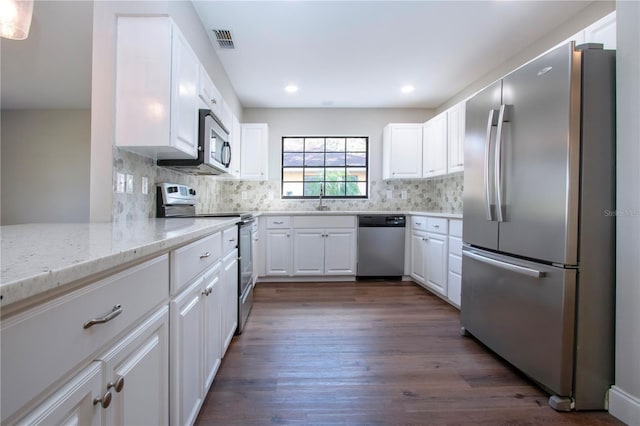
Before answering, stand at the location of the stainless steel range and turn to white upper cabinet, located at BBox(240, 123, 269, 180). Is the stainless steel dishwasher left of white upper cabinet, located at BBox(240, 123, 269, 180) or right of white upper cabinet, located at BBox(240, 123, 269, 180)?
right

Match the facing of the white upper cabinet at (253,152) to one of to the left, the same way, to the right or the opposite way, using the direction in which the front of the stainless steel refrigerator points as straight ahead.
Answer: to the left

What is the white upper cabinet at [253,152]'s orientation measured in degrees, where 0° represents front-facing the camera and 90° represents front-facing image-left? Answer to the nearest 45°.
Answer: approximately 0°

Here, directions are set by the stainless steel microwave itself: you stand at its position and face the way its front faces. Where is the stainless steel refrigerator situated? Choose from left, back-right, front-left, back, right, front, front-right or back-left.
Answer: front-right

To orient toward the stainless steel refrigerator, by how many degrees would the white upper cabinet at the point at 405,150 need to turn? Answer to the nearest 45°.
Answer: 0° — it already faces it

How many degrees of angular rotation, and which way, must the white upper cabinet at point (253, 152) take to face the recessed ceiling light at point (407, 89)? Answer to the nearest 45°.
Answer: approximately 90° to its left

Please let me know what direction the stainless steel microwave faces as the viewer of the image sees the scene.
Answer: facing to the right of the viewer
